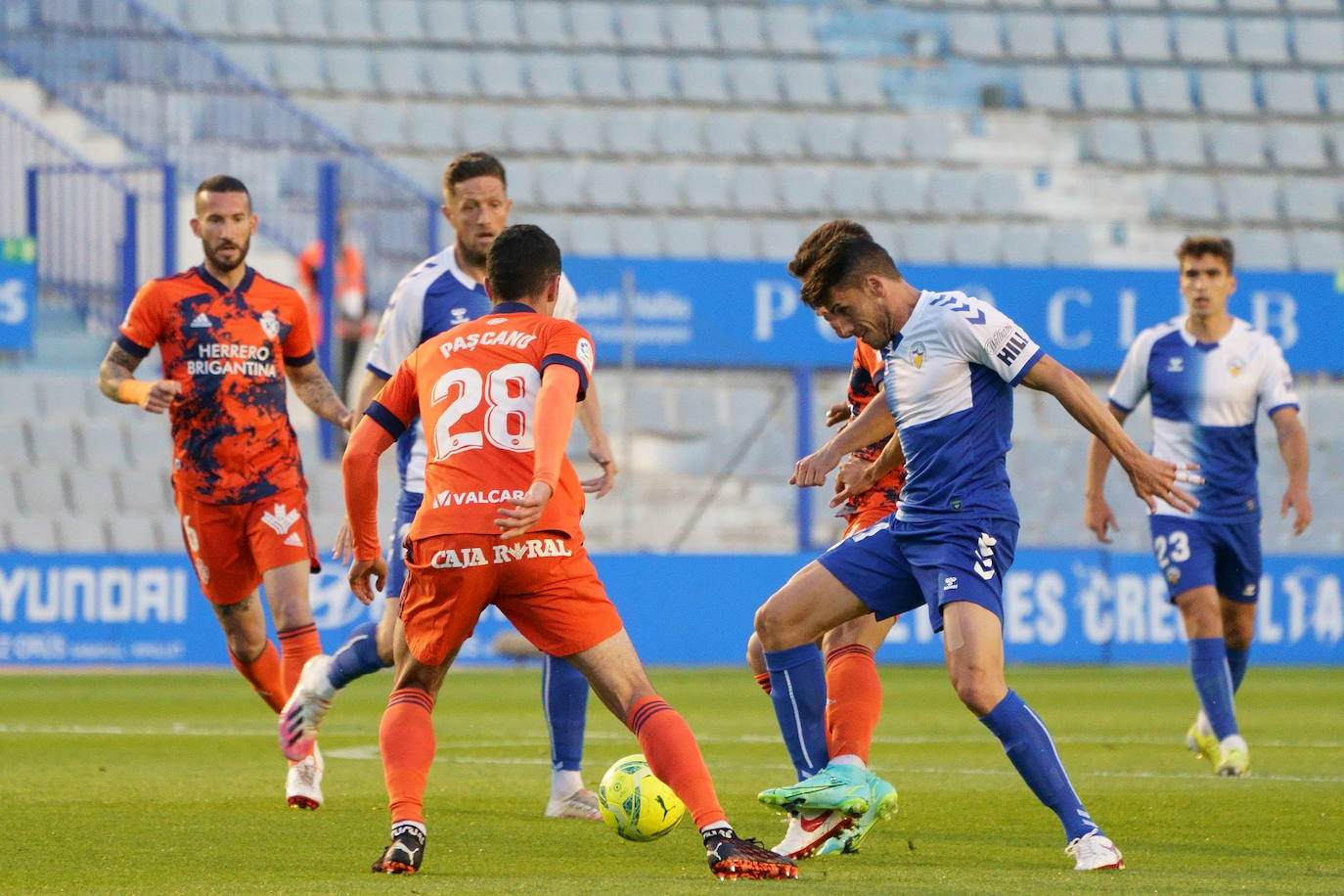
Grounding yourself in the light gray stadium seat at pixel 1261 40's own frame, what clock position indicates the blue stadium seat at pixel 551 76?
the blue stadium seat at pixel 551 76 is roughly at 2 o'clock from the light gray stadium seat at pixel 1261 40.

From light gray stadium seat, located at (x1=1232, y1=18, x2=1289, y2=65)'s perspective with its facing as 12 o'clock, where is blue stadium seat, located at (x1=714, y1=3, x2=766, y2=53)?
blue stadium seat, located at (x1=714, y1=3, x2=766, y2=53) is roughly at 2 o'clock from light gray stadium seat, located at (x1=1232, y1=18, x2=1289, y2=65).

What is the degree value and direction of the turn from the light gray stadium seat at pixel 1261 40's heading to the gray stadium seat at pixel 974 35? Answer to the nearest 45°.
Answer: approximately 45° to its right

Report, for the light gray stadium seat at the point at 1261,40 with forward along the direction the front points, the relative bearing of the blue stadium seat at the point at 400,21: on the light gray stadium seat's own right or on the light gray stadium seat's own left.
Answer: on the light gray stadium seat's own right

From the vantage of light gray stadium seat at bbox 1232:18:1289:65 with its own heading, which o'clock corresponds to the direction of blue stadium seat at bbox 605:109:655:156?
blue stadium seat at bbox 605:109:655:156 is roughly at 2 o'clock from light gray stadium seat at bbox 1232:18:1289:65.

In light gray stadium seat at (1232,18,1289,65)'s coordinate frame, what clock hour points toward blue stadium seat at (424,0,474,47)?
blue stadium seat at (424,0,474,47) is roughly at 2 o'clock from light gray stadium seat at (1232,18,1289,65).

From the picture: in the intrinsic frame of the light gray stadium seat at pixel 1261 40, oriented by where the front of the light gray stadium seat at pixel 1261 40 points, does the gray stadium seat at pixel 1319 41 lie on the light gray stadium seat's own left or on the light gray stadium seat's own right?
on the light gray stadium seat's own left

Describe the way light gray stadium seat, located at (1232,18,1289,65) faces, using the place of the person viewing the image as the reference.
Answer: facing the viewer

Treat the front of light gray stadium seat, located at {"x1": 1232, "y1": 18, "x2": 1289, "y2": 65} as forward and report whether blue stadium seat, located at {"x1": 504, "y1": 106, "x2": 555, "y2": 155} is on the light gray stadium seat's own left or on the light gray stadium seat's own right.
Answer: on the light gray stadium seat's own right

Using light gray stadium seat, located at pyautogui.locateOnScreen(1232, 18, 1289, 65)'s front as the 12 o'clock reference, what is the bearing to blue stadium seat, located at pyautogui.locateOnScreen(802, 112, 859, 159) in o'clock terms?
blue stadium seat, located at pyautogui.locateOnScreen(802, 112, 859, 159) is roughly at 2 o'clock from light gray stadium seat, located at pyautogui.locateOnScreen(1232, 18, 1289, 65).

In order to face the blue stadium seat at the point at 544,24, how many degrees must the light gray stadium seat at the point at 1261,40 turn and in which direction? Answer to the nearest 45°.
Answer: approximately 45° to its right

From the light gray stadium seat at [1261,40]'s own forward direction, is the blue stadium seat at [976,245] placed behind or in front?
in front
